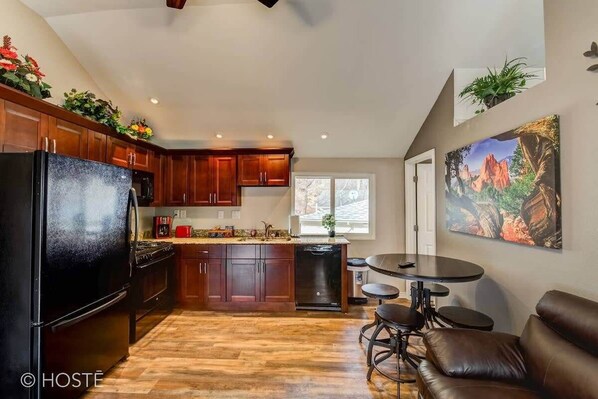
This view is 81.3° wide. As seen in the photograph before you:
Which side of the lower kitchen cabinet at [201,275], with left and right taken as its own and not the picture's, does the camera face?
front

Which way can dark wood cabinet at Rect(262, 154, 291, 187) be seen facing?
toward the camera

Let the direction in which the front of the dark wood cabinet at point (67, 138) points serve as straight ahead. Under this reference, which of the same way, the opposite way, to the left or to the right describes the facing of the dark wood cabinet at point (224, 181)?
to the right

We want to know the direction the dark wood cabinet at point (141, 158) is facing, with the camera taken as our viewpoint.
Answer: facing the viewer and to the right of the viewer

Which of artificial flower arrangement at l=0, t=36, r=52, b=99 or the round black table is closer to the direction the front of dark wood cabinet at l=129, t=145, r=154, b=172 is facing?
the round black table

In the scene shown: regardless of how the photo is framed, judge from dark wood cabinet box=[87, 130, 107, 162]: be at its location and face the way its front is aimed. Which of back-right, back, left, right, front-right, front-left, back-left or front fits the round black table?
front

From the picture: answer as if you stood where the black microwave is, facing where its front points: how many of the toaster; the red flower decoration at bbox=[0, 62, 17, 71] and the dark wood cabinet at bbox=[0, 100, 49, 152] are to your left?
1

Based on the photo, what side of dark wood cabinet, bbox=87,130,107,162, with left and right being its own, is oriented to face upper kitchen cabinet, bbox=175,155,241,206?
left
